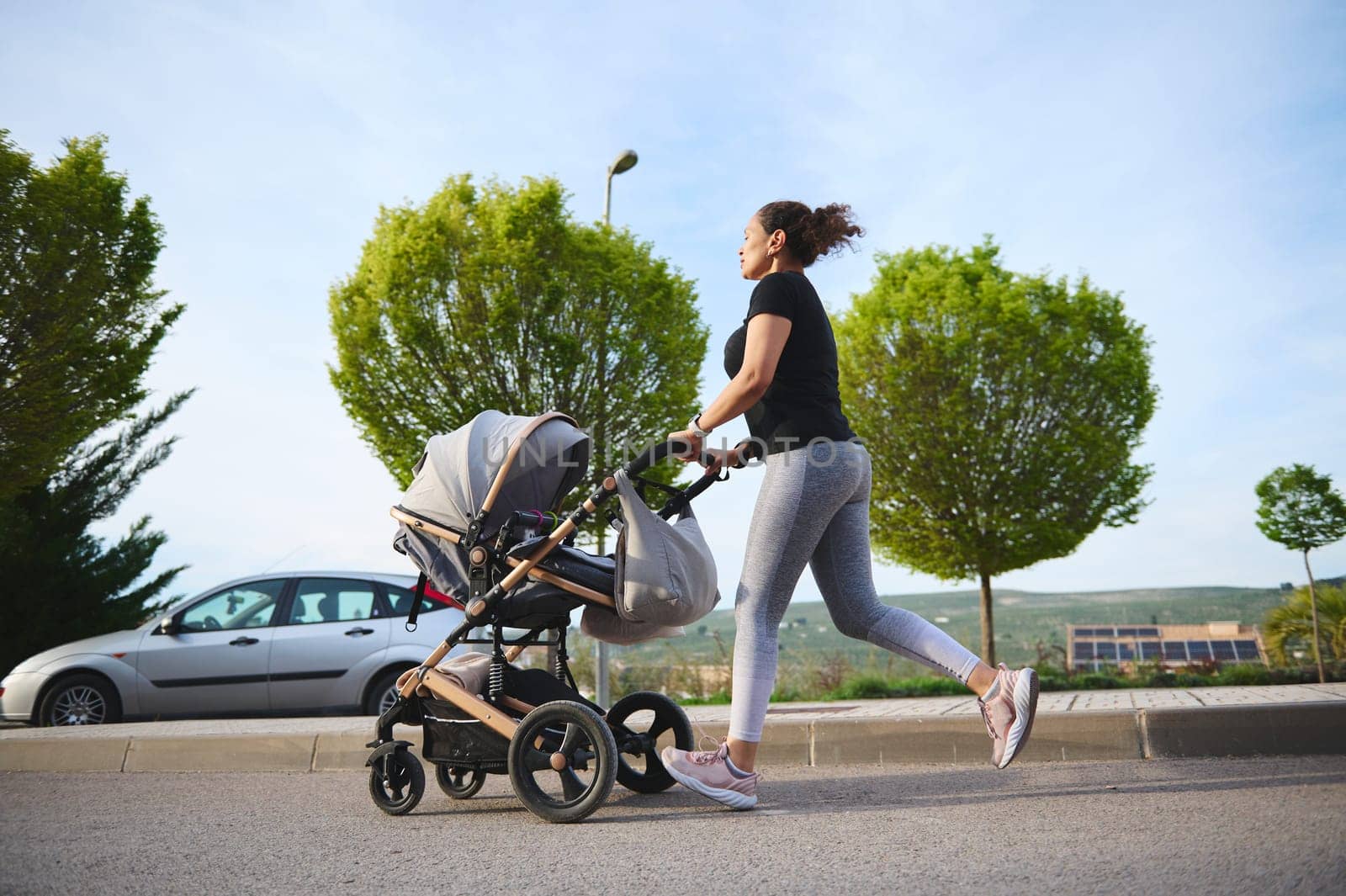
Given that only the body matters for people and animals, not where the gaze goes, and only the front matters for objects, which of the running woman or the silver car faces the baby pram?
the running woman

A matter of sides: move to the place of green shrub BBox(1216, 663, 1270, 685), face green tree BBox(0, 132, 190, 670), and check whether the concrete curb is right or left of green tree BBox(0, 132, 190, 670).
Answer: left

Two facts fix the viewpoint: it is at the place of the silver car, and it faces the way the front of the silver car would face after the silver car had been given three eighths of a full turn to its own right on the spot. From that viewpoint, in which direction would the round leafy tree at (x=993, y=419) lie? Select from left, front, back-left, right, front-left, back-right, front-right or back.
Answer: front-right

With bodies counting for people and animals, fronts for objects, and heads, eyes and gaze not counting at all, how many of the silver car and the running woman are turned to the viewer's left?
2

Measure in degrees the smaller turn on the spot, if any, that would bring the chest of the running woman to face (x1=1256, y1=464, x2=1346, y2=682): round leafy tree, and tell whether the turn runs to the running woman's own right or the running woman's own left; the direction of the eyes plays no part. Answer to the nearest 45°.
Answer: approximately 135° to the running woman's own right

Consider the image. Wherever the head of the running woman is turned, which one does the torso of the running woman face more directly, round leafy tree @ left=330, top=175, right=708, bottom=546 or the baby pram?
the baby pram

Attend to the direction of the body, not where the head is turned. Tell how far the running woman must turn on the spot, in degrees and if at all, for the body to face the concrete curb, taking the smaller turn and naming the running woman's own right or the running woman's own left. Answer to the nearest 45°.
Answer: approximately 90° to the running woman's own right

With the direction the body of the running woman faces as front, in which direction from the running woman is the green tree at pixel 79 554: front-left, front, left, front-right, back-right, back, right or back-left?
front-right

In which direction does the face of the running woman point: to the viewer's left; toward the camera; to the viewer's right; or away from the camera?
to the viewer's left

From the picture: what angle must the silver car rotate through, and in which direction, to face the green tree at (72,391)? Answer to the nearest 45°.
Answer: approximately 45° to its right

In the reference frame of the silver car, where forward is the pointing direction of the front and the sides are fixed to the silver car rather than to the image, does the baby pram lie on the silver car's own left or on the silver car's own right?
on the silver car's own left

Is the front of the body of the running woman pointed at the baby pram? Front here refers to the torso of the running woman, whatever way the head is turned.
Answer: yes

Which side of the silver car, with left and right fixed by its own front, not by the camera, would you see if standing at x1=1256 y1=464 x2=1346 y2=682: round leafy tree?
back

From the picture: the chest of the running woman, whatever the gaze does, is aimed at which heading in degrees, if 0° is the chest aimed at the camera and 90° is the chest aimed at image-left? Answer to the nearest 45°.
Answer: approximately 90°

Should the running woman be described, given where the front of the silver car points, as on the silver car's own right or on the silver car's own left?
on the silver car's own left

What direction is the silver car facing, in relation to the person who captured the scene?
facing to the left of the viewer
